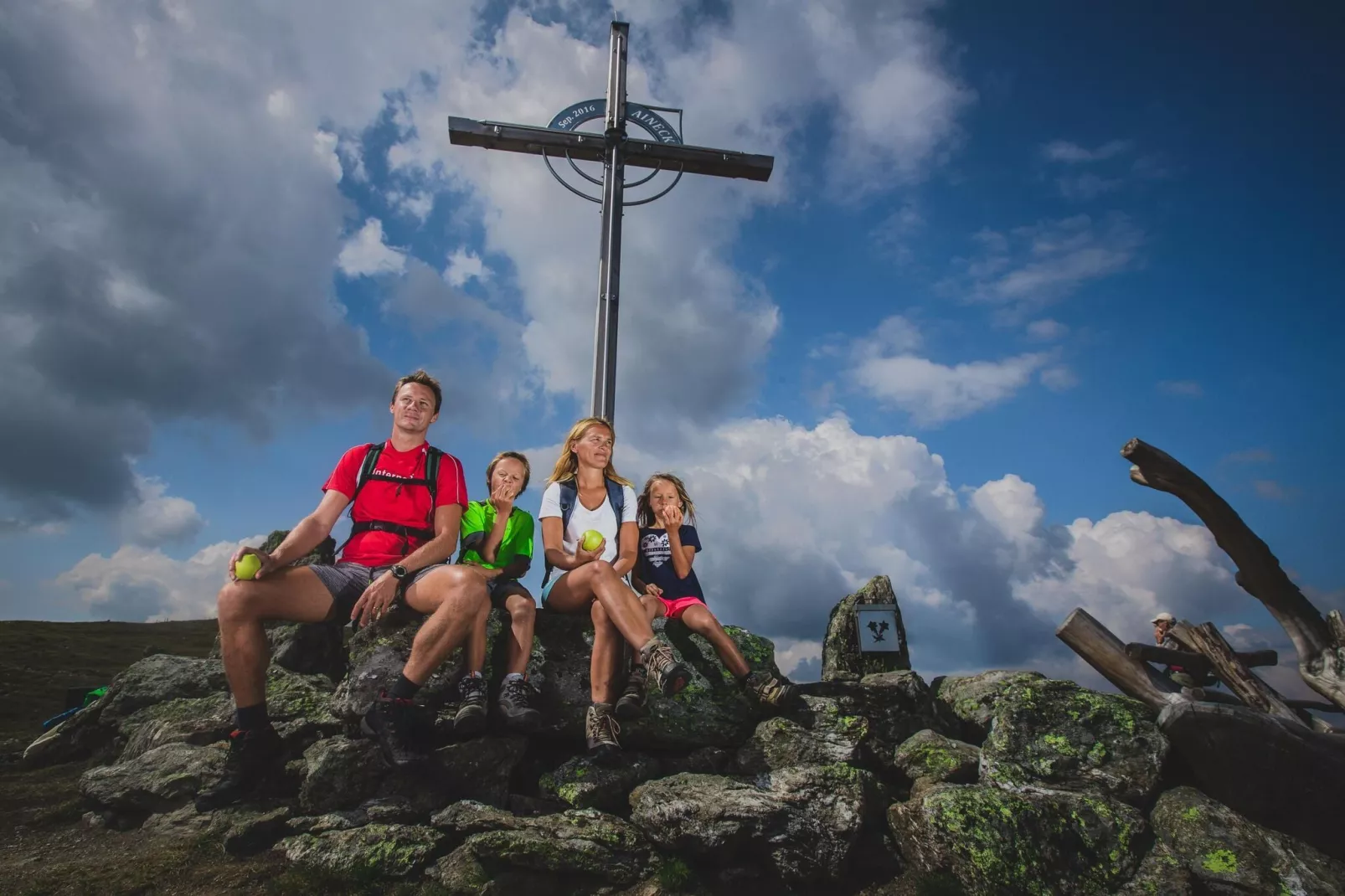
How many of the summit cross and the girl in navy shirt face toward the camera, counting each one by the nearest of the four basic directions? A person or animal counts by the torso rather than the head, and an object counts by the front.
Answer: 2

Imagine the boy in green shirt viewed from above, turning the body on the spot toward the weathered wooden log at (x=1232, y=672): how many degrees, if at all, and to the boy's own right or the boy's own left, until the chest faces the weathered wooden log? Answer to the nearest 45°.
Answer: approximately 90° to the boy's own left

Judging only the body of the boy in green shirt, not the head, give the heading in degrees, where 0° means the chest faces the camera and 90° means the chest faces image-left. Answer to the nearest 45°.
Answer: approximately 0°

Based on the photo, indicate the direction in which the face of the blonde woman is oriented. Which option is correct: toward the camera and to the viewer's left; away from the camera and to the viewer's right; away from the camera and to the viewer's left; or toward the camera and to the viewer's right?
toward the camera and to the viewer's right

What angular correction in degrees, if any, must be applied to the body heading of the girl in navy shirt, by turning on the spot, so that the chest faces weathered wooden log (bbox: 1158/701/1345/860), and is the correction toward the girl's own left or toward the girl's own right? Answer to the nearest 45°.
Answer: approximately 90° to the girl's own left

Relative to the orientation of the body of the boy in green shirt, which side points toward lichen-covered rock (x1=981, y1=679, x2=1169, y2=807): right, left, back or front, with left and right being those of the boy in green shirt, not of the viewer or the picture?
left

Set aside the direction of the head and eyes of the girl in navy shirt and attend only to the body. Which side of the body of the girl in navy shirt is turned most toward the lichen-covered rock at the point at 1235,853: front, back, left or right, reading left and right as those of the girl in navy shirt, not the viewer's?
left

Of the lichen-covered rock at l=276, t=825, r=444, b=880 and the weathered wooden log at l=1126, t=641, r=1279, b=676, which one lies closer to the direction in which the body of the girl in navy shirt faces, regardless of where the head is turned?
the lichen-covered rock
